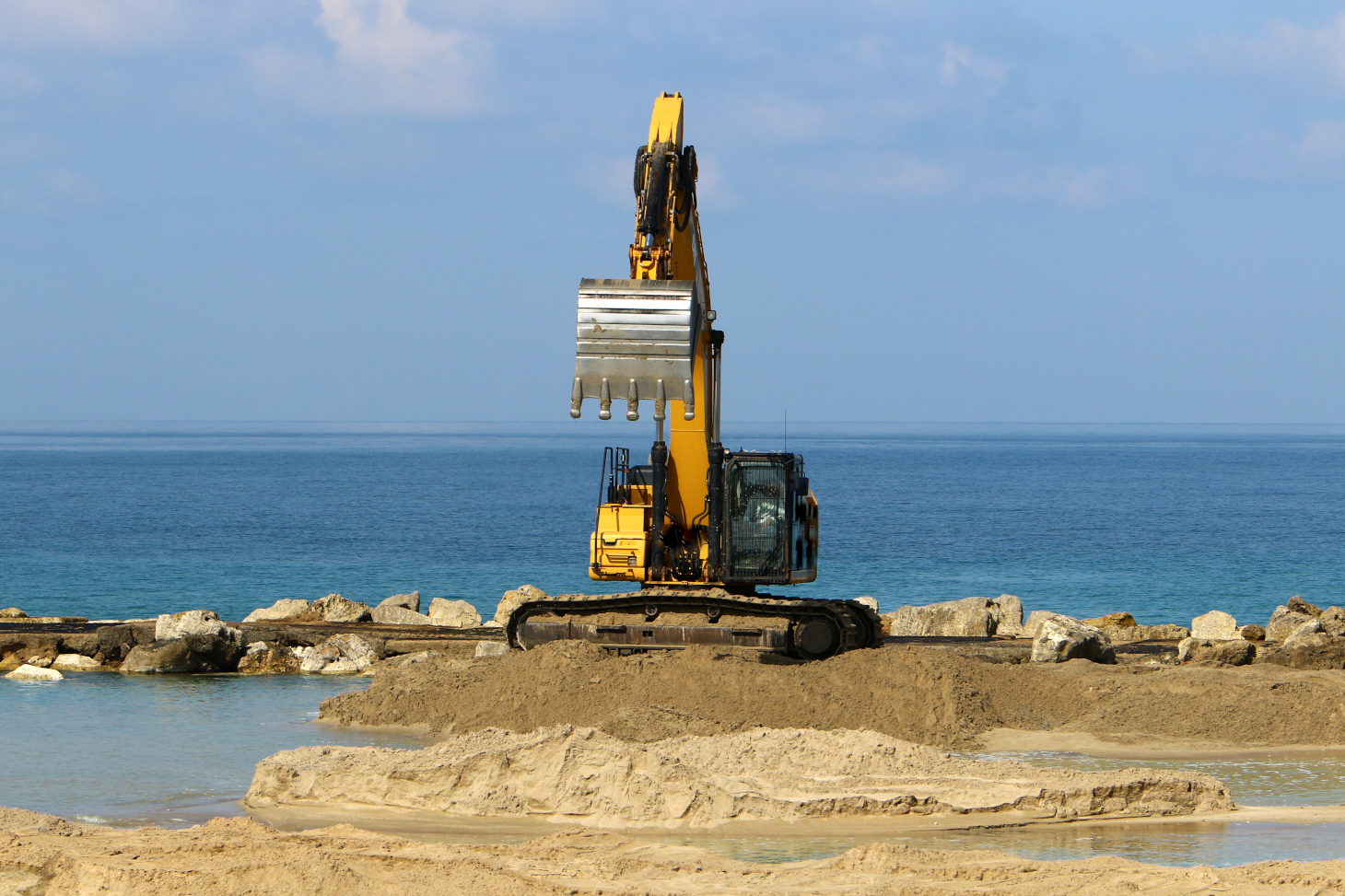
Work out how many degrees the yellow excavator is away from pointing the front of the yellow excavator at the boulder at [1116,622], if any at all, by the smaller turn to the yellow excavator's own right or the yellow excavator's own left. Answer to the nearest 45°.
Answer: approximately 135° to the yellow excavator's own left

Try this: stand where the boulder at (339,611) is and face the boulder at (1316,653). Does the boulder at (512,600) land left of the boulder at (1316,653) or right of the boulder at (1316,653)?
left

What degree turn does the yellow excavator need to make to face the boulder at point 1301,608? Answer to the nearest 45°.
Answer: approximately 135° to its left

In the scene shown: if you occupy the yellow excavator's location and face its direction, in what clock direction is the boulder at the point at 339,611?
The boulder is roughly at 5 o'clock from the yellow excavator.

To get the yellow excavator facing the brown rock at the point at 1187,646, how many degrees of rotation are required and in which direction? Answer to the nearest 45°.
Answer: approximately 135° to its left

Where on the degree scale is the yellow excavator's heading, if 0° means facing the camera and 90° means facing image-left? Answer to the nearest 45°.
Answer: approximately 0°

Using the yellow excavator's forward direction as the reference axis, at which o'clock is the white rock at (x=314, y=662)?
The white rock is roughly at 4 o'clock from the yellow excavator.

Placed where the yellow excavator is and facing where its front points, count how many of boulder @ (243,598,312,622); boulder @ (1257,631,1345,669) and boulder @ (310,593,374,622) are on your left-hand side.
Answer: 1

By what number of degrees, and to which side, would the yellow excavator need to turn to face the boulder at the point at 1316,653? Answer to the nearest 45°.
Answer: approximately 90° to its left

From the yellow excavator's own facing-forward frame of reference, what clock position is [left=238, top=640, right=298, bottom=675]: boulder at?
The boulder is roughly at 4 o'clock from the yellow excavator.

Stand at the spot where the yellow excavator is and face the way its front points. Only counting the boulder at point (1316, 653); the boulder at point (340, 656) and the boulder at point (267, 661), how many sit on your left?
1

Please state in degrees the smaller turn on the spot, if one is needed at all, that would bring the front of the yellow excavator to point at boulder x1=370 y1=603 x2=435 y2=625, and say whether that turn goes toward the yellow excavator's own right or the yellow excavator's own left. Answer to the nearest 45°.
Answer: approximately 135° to the yellow excavator's own right

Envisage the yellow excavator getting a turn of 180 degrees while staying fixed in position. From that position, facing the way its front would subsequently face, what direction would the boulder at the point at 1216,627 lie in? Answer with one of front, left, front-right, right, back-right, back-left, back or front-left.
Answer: front-right
